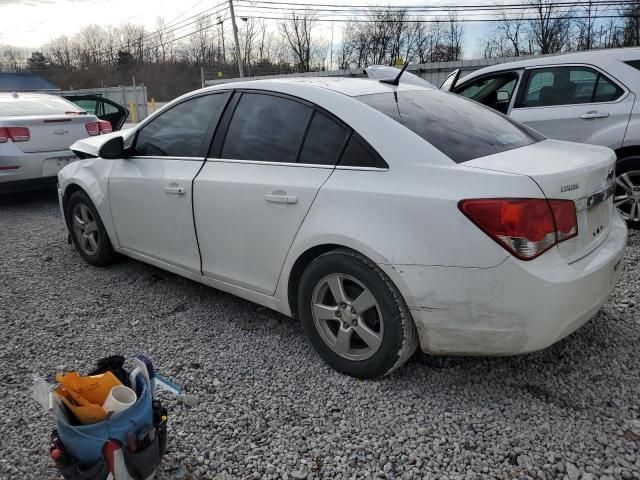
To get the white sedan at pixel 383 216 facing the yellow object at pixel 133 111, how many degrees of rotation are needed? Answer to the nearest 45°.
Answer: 0° — it already faces it

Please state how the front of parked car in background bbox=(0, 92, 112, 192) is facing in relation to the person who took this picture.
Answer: facing away from the viewer and to the left of the viewer

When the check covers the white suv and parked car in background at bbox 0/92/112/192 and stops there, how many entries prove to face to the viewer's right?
0

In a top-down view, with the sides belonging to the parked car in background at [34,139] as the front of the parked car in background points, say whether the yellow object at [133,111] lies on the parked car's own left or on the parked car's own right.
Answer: on the parked car's own right

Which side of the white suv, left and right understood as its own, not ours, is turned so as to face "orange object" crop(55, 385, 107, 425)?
left

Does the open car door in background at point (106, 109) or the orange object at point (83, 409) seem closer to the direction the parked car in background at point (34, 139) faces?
the open car door in background

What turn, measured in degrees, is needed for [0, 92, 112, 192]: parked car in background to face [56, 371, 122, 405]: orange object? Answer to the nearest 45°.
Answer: approximately 135° to its left

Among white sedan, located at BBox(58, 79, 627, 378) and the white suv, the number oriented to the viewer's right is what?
0

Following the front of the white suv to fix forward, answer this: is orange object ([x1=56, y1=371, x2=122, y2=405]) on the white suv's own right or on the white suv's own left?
on the white suv's own left

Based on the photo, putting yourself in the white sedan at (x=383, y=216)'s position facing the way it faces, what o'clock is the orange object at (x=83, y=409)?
The orange object is roughly at 9 o'clock from the white sedan.

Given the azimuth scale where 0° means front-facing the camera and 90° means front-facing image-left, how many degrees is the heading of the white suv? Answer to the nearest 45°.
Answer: approximately 135°

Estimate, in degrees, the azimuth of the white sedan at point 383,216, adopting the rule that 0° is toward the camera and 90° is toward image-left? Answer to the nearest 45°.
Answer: approximately 135°

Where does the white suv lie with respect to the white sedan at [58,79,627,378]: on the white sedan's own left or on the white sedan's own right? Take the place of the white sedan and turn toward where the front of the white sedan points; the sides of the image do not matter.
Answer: on the white sedan's own right

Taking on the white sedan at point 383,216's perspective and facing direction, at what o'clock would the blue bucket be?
The blue bucket is roughly at 9 o'clock from the white sedan.
